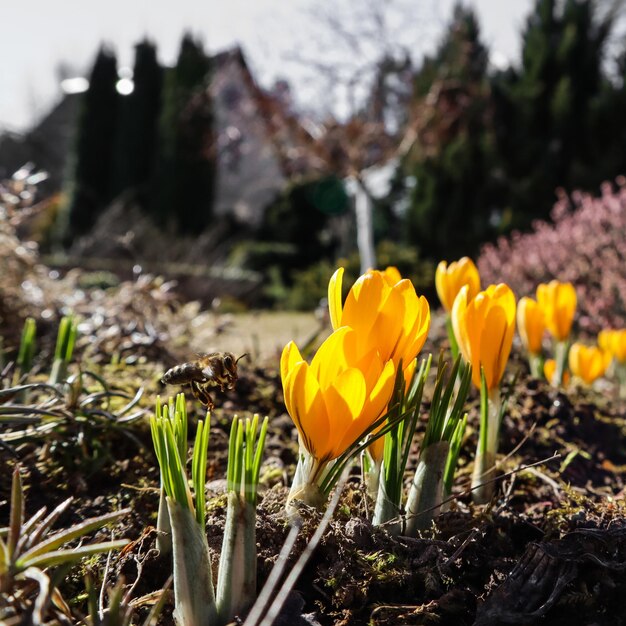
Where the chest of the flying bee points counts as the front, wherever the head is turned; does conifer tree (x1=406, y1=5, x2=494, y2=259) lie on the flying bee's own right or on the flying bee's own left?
on the flying bee's own left

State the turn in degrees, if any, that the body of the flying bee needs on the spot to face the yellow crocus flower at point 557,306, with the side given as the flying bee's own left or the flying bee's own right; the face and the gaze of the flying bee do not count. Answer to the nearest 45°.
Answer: approximately 45° to the flying bee's own left

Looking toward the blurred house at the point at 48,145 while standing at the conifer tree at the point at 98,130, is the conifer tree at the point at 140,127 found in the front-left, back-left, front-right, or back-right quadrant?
back-right

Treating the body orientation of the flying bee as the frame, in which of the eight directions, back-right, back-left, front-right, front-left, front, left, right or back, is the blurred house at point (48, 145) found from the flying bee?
left

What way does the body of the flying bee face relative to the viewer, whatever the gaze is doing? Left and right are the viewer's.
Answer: facing to the right of the viewer

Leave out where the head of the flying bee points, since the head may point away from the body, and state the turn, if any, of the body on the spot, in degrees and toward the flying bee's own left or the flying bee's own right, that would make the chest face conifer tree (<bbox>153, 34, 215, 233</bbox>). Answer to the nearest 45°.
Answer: approximately 90° to the flying bee's own left

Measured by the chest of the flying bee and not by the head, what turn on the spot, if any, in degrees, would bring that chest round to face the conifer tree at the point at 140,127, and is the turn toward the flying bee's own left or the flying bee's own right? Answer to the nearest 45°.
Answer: approximately 90° to the flying bee's own left
